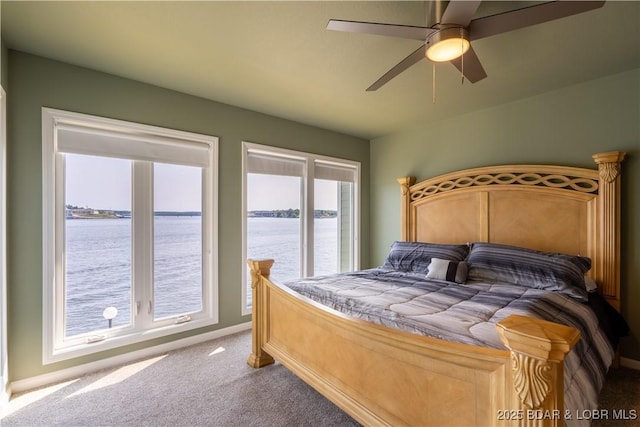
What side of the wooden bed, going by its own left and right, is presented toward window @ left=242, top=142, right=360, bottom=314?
right

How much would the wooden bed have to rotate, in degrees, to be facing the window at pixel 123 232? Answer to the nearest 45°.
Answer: approximately 45° to its right

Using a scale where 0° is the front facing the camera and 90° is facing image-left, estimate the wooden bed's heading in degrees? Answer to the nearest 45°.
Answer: approximately 45°

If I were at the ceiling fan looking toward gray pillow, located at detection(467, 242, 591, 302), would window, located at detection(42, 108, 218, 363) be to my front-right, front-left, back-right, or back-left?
back-left
